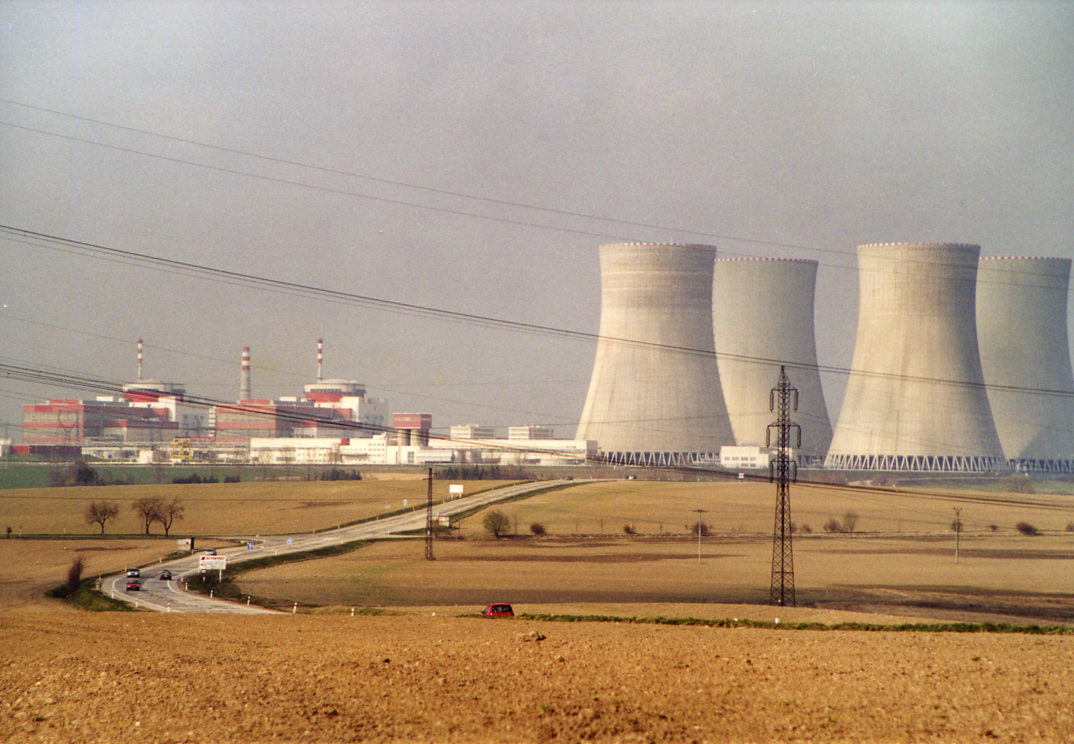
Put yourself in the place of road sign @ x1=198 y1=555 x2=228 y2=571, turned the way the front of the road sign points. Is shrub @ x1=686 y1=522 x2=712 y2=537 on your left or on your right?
on your left

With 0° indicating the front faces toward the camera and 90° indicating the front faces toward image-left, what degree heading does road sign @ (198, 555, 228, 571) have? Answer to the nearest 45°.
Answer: approximately 0°

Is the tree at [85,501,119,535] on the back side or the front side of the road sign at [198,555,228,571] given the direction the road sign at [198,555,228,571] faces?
on the back side

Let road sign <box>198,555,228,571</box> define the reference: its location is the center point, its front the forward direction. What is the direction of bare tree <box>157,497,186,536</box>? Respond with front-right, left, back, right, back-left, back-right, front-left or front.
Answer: back

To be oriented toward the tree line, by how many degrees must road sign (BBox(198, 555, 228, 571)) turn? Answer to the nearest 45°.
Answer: approximately 180°

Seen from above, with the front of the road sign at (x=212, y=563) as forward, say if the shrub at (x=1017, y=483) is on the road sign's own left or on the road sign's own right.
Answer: on the road sign's own left
